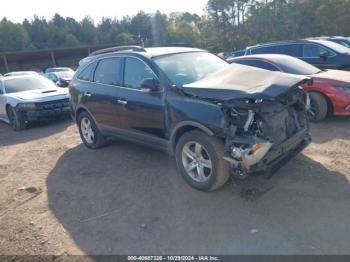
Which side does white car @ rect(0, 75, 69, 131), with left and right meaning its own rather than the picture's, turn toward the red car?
front

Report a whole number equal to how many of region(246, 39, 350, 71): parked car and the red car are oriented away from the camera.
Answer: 0

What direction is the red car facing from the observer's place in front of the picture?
facing the viewer and to the right of the viewer

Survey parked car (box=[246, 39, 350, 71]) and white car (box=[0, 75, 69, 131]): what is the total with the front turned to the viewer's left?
0

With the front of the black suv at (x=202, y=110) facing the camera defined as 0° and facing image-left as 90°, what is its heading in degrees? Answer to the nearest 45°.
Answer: approximately 315°

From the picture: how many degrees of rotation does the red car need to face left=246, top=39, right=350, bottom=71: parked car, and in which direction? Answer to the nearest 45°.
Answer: approximately 135° to its left

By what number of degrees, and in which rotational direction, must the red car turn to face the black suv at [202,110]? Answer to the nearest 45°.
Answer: approximately 90° to its right
